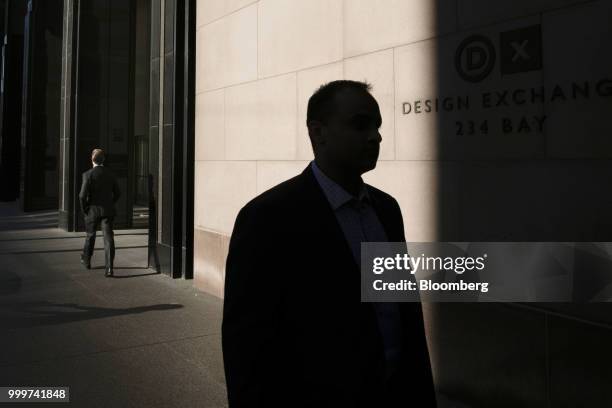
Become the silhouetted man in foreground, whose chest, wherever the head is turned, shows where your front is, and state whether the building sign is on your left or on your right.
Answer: on your left

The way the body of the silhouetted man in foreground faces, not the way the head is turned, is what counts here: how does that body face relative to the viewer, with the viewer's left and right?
facing the viewer and to the right of the viewer

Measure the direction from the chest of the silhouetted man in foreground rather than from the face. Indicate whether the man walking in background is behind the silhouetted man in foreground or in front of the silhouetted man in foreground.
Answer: behind

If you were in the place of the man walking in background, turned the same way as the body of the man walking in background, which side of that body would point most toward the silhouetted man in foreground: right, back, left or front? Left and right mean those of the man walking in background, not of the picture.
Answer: back

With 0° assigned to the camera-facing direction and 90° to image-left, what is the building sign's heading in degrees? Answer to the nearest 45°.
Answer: approximately 45°

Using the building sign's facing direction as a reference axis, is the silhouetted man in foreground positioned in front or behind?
in front

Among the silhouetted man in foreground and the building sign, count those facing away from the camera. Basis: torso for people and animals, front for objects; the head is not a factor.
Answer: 0

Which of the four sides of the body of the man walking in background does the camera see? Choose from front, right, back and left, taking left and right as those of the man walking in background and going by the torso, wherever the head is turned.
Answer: back
